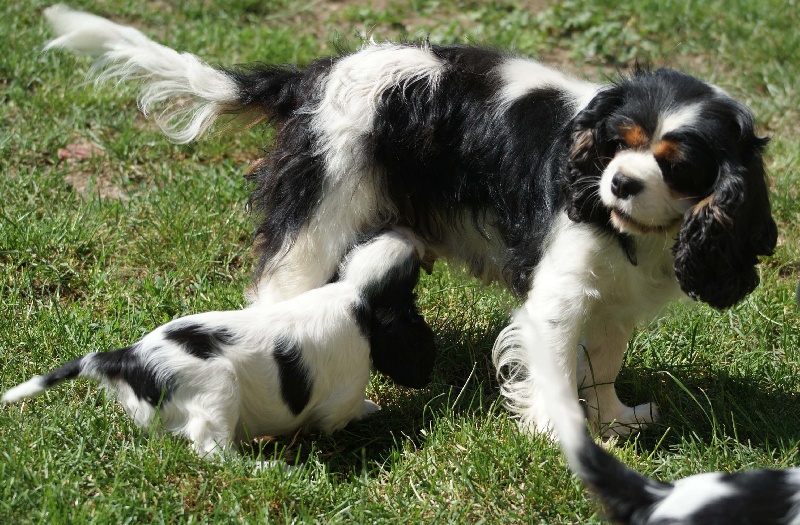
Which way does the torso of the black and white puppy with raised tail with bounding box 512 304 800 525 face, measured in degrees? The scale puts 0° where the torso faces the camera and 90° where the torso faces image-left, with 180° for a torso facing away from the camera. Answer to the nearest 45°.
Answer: approximately 270°

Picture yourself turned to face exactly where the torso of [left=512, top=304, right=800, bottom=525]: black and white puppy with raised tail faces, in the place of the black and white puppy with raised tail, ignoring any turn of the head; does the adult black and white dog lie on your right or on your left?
on your left

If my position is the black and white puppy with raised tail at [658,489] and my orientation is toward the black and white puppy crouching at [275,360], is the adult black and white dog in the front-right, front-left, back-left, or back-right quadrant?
front-right
